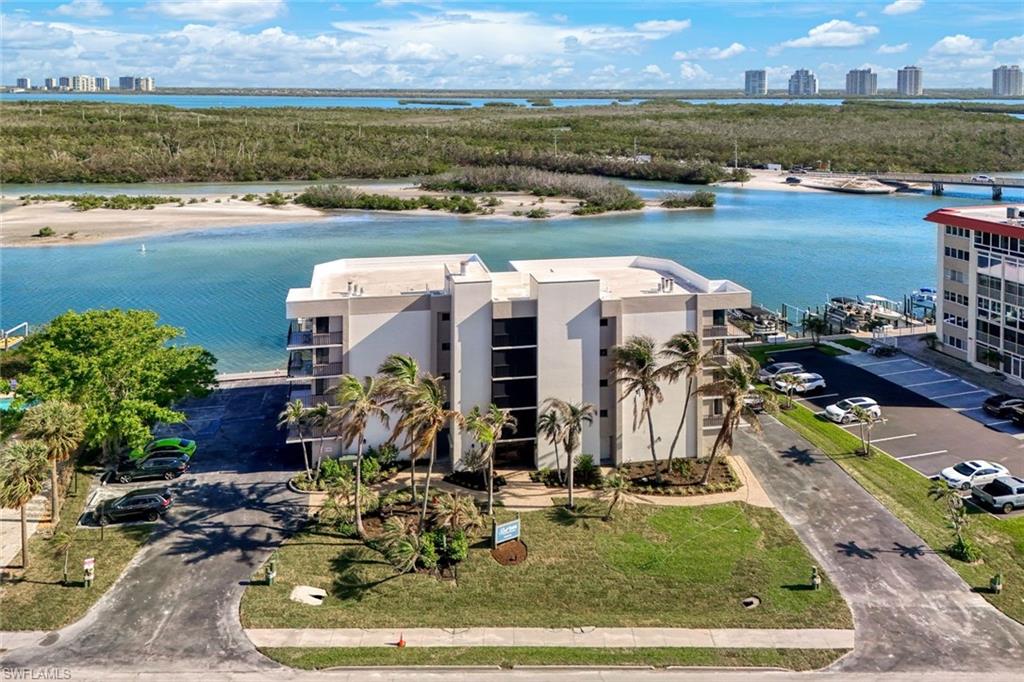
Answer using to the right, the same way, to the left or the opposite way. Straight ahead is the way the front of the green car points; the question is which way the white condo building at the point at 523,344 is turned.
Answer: to the left

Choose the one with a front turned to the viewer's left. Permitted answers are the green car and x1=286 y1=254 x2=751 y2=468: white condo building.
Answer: the green car

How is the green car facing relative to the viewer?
to the viewer's left

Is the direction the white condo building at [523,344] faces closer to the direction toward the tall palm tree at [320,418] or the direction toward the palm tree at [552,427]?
the palm tree

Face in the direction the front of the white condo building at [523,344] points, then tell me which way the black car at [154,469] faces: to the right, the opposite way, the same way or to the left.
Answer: to the right

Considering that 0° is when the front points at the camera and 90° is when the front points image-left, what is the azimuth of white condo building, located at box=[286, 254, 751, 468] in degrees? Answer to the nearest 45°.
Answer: approximately 0°

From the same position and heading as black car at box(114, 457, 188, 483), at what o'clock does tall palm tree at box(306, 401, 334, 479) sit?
The tall palm tree is roughly at 7 o'clock from the black car.

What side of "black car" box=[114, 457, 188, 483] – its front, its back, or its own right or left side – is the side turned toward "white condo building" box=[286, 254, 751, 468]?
back

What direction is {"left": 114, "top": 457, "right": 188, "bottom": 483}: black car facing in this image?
to the viewer's left
